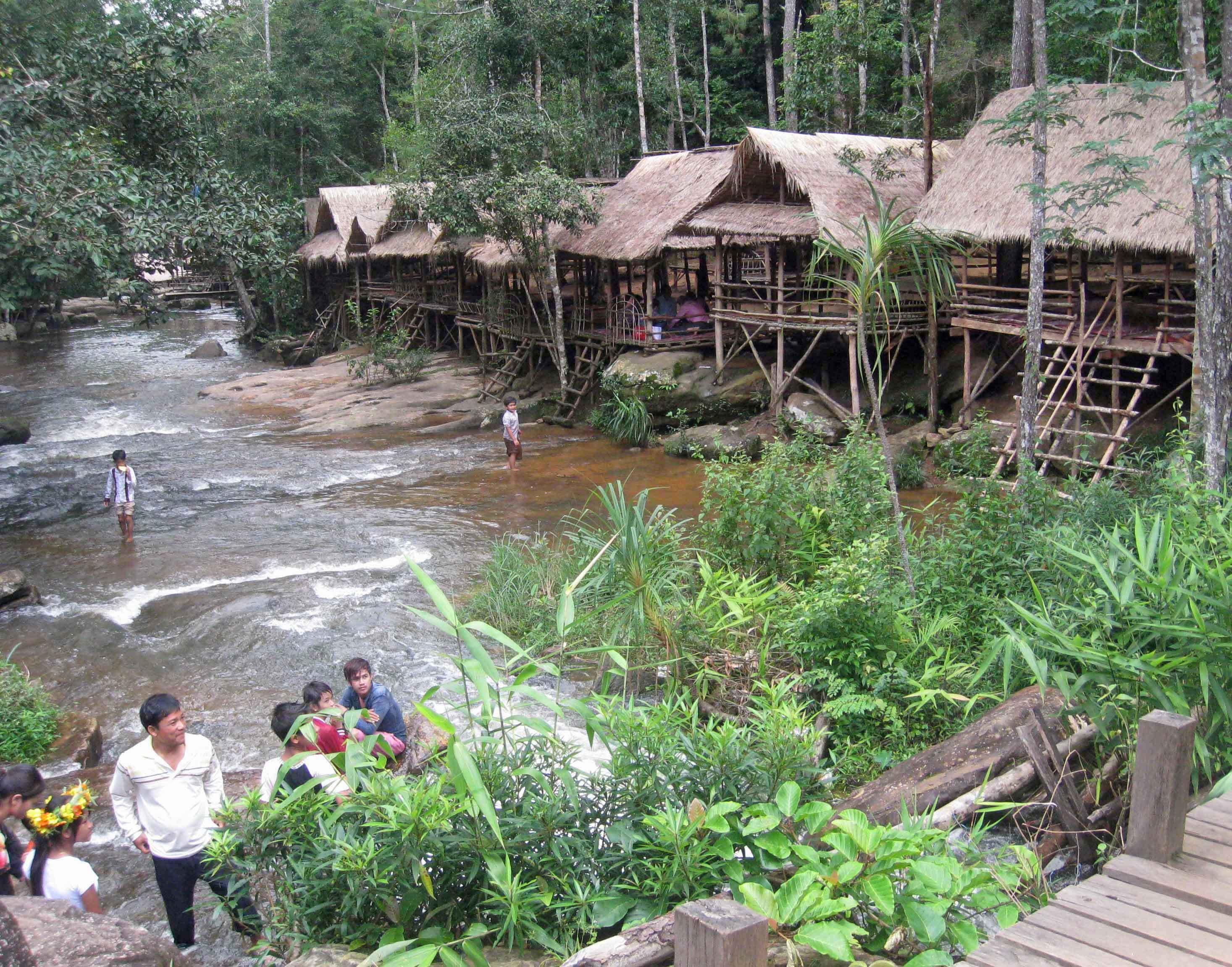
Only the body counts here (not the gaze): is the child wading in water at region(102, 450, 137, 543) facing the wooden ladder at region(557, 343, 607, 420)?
no

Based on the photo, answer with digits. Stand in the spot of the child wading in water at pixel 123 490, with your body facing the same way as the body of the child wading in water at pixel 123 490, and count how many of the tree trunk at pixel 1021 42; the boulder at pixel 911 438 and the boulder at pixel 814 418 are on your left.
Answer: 3

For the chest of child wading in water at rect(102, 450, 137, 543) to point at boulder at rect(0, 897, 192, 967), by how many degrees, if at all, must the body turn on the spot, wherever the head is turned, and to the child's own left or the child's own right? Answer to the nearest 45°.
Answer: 0° — they already face it

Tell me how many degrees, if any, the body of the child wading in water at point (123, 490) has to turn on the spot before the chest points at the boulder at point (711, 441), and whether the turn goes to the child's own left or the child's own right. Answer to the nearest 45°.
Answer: approximately 90° to the child's own left

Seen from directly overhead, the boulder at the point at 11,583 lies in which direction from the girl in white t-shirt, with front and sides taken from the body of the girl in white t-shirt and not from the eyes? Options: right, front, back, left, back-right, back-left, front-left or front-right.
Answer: front-left

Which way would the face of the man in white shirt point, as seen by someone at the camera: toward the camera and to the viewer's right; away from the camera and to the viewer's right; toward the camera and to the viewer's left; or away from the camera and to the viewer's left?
toward the camera and to the viewer's right

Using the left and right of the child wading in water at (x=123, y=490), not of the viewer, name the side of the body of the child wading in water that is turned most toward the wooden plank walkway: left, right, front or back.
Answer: front

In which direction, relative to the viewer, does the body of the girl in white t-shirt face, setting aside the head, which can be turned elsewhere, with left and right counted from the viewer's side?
facing away from the viewer and to the right of the viewer

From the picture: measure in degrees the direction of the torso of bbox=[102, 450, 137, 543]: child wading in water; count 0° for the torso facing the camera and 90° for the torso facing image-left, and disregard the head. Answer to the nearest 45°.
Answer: approximately 0°

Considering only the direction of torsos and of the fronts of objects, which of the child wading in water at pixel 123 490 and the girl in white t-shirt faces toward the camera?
the child wading in water

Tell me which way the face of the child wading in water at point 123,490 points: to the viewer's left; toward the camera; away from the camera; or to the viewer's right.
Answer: toward the camera

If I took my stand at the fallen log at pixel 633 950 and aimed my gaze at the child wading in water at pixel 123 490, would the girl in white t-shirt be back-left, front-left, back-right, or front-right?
front-left

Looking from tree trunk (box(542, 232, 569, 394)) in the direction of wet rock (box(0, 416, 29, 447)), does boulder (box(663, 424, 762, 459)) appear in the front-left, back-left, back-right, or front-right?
back-left

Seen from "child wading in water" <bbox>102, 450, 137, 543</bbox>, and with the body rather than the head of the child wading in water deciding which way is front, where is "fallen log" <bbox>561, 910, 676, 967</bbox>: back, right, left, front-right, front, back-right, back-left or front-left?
front

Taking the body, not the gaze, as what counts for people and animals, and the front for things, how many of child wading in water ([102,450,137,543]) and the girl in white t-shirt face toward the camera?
1

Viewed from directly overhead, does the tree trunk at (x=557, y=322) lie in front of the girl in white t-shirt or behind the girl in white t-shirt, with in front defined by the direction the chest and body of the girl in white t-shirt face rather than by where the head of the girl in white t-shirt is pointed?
in front
